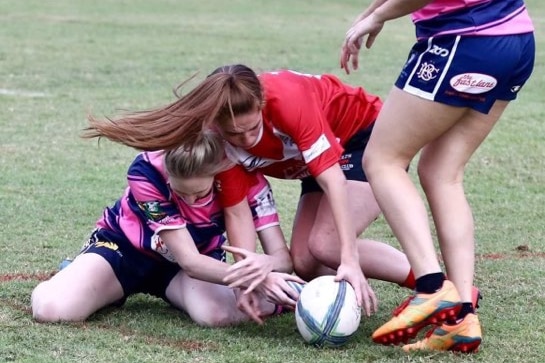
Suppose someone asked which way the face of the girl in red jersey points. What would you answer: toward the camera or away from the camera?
toward the camera

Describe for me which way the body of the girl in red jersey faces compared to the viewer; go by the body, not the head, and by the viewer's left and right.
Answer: facing the viewer and to the left of the viewer

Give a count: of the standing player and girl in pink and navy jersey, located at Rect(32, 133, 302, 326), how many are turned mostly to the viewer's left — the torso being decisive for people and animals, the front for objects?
1

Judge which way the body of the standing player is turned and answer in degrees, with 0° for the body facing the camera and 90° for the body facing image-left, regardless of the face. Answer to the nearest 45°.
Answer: approximately 90°

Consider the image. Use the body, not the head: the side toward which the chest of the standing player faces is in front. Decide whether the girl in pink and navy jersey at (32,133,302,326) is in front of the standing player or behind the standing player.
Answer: in front

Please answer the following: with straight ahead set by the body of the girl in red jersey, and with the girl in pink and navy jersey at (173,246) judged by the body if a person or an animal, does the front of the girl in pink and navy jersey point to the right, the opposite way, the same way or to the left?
to the left

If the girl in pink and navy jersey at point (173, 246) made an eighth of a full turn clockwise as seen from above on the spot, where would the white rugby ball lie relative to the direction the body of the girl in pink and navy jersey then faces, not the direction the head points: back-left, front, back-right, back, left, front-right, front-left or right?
front-left

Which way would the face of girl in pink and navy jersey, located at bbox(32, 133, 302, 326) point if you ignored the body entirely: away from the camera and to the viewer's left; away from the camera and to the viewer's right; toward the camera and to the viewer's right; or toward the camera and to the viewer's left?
toward the camera and to the viewer's right

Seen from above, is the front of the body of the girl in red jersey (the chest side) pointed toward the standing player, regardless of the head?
no
